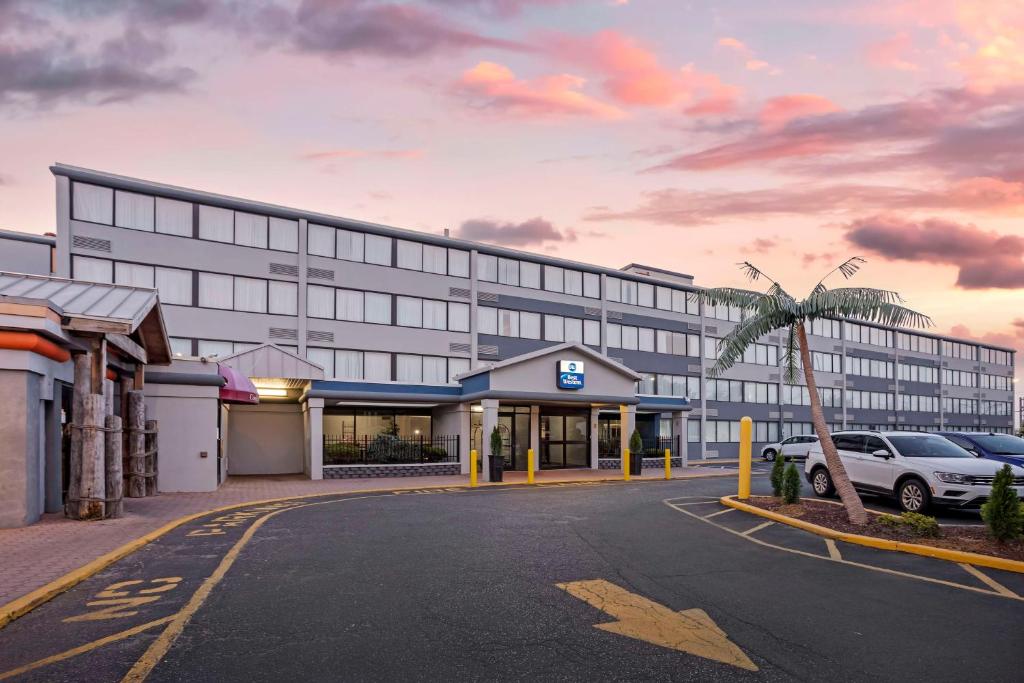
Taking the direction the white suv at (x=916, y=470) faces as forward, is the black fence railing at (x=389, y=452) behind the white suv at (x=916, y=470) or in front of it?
behind

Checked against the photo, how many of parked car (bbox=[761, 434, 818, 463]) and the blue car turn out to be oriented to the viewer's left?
1

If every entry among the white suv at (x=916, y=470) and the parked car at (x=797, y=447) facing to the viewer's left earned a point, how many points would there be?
1

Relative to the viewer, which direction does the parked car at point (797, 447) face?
to the viewer's left

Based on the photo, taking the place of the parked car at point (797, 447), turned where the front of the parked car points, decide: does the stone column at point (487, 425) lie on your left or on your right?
on your left

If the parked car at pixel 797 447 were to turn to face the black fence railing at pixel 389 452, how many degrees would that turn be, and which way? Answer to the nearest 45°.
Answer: approximately 45° to its left

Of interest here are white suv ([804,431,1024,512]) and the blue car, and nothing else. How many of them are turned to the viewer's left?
0

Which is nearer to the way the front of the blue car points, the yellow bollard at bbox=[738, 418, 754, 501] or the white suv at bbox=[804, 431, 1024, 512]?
the white suv

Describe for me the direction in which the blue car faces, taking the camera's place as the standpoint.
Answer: facing the viewer and to the right of the viewer

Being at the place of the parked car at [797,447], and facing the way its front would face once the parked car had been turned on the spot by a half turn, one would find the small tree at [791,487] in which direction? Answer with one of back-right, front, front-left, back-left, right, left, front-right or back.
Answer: right

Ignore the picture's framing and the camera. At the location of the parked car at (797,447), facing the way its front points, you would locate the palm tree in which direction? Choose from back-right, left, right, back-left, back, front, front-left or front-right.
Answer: left
